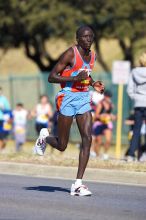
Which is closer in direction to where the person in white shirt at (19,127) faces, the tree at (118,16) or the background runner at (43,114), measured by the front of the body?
the background runner

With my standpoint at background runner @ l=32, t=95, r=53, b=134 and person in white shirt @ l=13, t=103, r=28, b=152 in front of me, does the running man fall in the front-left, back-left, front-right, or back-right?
back-left

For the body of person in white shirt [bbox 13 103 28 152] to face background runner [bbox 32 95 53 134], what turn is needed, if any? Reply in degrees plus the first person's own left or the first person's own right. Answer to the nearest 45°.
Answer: approximately 45° to the first person's own left

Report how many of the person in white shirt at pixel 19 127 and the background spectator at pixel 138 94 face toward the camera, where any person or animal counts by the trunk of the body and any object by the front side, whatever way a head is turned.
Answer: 1

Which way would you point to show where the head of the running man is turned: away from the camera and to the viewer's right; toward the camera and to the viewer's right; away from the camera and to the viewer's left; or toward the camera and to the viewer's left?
toward the camera and to the viewer's right

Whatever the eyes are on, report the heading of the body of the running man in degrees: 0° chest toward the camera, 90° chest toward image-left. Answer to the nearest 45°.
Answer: approximately 315°

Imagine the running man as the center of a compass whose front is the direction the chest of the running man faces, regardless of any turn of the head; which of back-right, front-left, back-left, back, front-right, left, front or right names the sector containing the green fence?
back-left

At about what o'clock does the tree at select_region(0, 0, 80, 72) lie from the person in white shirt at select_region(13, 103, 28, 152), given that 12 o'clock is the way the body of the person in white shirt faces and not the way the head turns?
The tree is roughly at 6 o'clock from the person in white shirt.
